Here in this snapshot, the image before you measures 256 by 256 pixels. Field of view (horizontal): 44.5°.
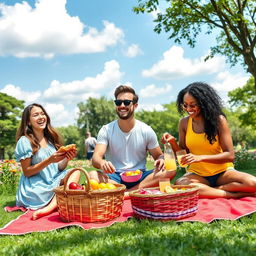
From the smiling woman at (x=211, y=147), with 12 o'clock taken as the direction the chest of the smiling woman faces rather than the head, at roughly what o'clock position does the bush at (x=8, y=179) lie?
The bush is roughly at 2 o'clock from the smiling woman.

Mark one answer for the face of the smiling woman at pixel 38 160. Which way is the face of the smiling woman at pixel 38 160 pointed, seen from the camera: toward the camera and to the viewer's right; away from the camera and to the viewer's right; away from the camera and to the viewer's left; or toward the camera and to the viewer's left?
toward the camera and to the viewer's right

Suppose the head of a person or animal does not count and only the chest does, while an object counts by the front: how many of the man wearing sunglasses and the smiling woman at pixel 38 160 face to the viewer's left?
0

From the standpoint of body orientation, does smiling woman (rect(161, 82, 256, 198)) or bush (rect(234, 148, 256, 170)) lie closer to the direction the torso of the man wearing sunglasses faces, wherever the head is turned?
the smiling woman

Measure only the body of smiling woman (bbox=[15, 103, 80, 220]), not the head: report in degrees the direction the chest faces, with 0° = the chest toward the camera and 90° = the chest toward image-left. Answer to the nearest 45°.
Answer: approximately 315°

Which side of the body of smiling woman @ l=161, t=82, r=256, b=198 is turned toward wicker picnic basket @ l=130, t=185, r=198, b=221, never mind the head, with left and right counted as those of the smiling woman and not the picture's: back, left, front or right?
front

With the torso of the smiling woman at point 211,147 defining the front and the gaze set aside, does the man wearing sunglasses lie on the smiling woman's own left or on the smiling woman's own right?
on the smiling woman's own right

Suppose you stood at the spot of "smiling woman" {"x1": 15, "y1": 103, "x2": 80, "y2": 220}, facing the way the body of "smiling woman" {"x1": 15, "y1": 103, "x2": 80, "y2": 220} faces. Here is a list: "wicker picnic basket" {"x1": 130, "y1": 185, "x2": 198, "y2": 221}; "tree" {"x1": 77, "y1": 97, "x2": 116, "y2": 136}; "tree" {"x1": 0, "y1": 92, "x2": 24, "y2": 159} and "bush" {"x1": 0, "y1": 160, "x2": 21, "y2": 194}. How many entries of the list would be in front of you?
1

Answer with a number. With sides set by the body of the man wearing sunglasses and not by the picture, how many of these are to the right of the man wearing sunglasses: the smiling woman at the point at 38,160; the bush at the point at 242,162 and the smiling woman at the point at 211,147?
1

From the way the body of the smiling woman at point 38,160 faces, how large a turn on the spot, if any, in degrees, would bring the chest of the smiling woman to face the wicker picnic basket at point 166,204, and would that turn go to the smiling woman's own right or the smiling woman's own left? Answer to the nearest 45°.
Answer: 0° — they already face it

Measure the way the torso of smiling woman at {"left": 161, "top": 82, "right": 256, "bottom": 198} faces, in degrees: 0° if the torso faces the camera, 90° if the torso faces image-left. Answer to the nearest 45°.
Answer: approximately 45°

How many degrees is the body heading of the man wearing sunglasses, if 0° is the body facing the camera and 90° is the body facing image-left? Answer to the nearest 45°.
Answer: approximately 0°

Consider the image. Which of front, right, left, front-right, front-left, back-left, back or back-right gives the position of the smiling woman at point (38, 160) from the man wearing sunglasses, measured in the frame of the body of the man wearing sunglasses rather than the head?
right

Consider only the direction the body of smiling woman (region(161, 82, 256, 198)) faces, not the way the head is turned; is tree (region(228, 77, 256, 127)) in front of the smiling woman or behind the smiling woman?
behind

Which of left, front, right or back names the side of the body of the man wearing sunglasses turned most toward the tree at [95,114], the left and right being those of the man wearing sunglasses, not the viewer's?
back
